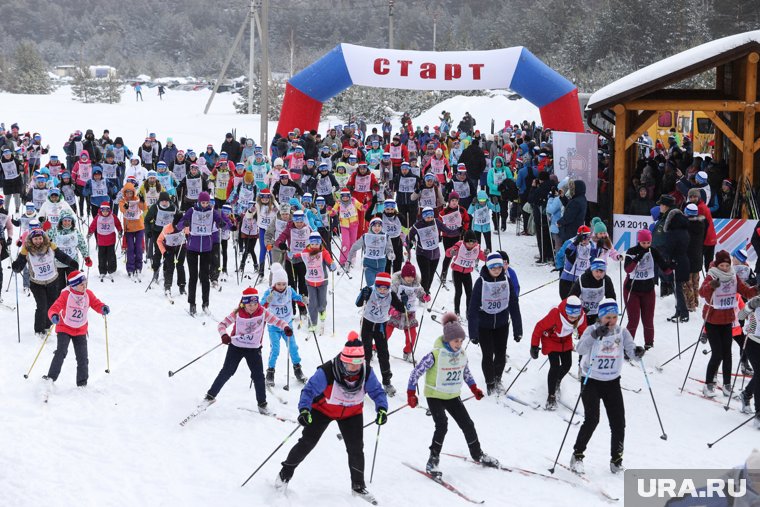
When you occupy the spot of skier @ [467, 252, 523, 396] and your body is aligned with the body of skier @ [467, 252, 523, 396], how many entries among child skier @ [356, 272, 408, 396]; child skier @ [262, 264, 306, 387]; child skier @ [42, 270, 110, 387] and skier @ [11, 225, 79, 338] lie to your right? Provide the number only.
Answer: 4

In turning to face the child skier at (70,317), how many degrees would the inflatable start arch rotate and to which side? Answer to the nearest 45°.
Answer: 0° — it already faces them

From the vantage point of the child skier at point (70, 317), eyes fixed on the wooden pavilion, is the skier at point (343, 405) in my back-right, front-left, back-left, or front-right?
front-right

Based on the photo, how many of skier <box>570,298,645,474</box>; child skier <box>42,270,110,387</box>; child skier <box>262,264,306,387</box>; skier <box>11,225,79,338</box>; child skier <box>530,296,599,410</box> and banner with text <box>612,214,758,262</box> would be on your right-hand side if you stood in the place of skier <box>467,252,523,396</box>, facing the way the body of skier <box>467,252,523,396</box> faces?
3

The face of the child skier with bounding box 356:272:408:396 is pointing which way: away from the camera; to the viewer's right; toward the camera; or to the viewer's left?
toward the camera

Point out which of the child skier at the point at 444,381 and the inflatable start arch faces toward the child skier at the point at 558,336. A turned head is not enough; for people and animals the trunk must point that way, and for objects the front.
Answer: the inflatable start arch

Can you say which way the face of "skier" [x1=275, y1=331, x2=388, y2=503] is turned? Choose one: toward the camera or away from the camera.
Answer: toward the camera

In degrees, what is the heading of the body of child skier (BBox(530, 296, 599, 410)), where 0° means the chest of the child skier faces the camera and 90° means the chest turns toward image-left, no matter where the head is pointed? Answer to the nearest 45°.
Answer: approximately 315°

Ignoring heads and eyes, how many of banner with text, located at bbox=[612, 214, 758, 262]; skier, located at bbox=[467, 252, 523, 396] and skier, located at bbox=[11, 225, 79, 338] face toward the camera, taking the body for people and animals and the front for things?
3

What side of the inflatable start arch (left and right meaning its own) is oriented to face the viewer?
front

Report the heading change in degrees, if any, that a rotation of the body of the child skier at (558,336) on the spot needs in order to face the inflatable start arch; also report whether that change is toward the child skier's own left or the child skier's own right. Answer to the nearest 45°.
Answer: approximately 135° to the child skier's own left

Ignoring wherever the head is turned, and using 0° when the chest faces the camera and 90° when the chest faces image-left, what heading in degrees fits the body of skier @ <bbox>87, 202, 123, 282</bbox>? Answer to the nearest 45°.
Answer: approximately 0°

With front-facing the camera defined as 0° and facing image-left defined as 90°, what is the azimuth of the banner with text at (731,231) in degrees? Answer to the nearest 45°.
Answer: approximately 0°

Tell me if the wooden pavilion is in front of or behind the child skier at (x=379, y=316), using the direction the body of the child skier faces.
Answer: behind

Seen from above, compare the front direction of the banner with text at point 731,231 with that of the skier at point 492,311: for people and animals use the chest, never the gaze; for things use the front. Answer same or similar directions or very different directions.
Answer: same or similar directions

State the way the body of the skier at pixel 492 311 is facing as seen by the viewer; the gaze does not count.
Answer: toward the camera

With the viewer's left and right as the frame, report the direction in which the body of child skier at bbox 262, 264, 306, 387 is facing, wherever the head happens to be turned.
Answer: facing the viewer

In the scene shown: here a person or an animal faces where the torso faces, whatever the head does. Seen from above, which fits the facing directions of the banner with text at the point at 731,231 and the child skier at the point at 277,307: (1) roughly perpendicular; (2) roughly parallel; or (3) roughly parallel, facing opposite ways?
roughly parallel

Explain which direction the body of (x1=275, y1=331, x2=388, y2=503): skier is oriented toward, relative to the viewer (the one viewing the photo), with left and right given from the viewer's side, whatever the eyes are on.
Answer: facing the viewer and to the right of the viewer
